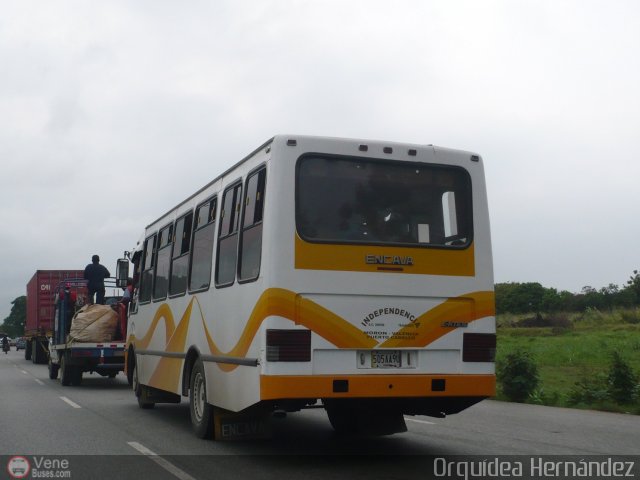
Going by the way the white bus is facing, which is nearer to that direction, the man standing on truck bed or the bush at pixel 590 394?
the man standing on truck bed

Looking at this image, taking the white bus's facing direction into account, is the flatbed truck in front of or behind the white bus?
in front

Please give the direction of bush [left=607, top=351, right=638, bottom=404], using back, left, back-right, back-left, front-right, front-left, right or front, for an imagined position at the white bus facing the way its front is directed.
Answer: right

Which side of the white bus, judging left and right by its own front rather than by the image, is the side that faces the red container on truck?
front

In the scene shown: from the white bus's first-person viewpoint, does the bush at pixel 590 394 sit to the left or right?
on its right

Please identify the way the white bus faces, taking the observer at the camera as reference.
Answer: facing away from the viewer and to the left of the viewer

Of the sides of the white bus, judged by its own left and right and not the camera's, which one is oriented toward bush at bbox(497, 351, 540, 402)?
right

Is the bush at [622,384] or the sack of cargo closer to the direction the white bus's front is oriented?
the sack of cargo
